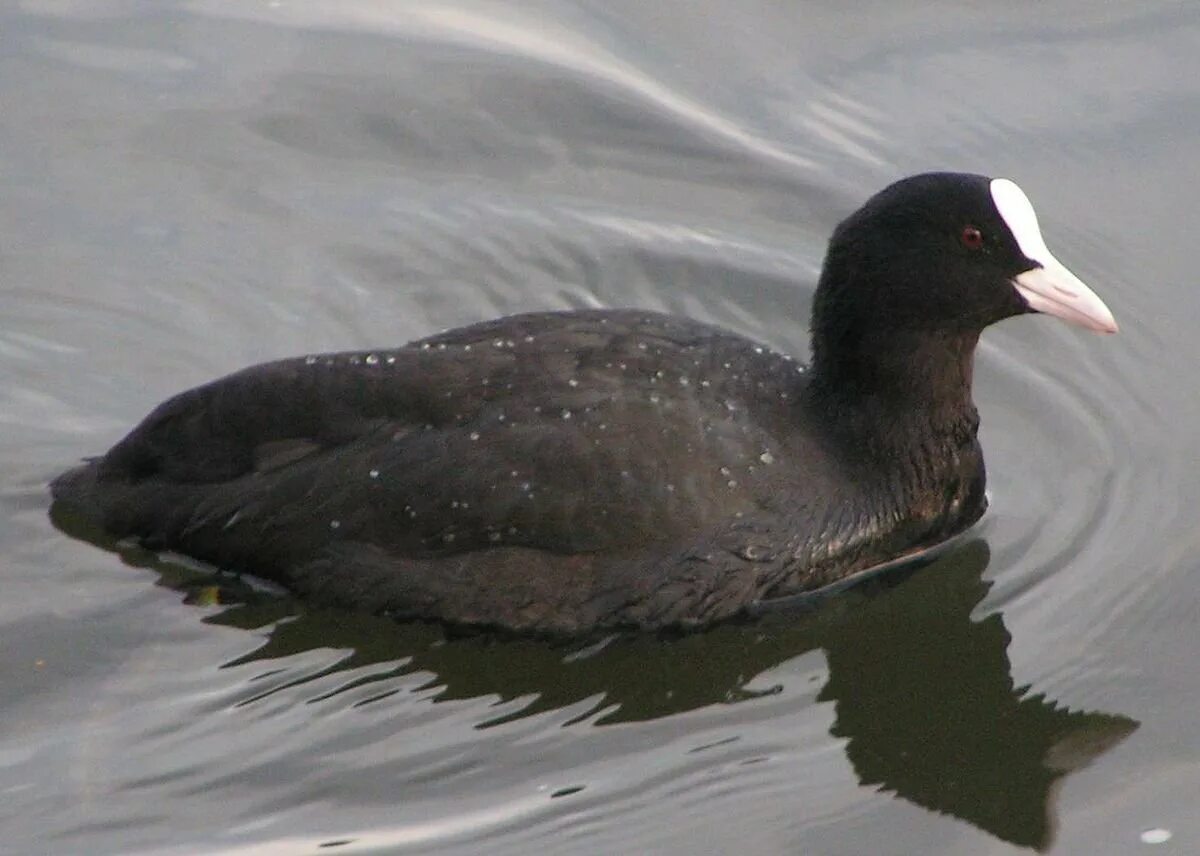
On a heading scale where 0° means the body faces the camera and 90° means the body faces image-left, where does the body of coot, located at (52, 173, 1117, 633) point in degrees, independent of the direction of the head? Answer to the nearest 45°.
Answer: approximately 270°
